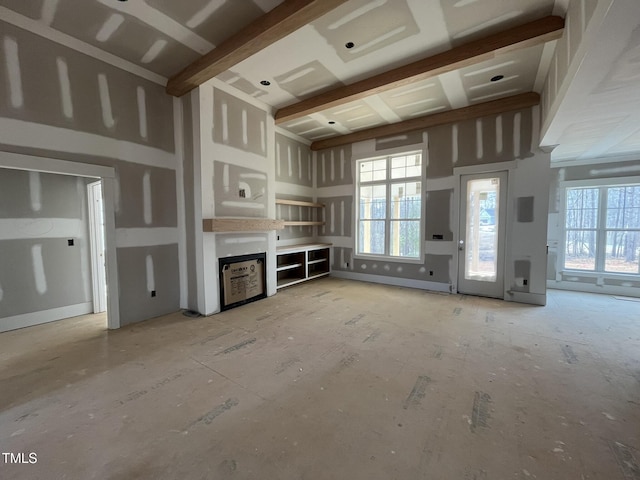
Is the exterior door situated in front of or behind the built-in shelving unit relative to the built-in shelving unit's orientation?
in front

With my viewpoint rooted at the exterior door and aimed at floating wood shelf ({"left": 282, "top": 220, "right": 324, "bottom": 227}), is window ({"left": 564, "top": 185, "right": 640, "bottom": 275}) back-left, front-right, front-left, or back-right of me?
back-right

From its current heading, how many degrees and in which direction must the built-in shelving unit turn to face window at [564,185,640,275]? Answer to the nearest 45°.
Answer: approximately 45° to its left

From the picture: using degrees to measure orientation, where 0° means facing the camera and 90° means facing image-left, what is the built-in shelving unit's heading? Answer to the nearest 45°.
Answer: approximately 315°
